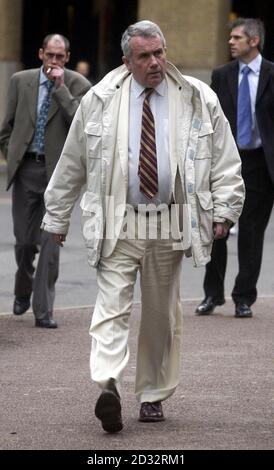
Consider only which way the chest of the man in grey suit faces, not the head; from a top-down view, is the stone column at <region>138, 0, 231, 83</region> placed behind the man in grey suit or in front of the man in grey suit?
behind

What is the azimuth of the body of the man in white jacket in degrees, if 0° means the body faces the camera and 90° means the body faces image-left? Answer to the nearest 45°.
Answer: approximately 0°

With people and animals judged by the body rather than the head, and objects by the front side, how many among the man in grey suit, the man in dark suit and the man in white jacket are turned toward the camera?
3

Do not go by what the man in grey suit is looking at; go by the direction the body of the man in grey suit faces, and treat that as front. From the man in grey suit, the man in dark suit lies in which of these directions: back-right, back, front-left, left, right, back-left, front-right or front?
left

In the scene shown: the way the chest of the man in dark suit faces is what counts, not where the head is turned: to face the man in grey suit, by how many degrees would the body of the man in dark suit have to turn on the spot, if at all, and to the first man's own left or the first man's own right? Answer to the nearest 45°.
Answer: approximately 90° to the first man's own right

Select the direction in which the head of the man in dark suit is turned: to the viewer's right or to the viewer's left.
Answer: to the viewer's left

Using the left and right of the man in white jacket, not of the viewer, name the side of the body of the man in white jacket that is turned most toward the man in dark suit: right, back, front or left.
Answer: back

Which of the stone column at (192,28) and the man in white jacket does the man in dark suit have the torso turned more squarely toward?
the man in white jacket

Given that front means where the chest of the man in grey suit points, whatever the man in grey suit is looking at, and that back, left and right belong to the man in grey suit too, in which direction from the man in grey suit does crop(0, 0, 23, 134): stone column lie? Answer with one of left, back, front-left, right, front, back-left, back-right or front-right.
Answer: back

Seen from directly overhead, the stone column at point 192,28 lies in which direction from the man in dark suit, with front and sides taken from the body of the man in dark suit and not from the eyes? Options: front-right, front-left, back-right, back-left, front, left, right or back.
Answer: back

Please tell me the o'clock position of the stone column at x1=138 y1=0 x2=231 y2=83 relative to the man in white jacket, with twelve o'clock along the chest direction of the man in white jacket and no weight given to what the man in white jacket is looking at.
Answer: The stone column is roughly at 6 o'clock from the man in white jacket.

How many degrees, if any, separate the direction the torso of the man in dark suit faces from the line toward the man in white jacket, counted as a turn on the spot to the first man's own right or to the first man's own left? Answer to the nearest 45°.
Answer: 0° — they already face them
